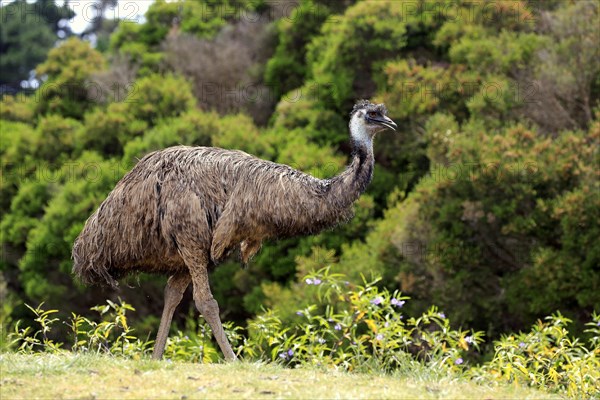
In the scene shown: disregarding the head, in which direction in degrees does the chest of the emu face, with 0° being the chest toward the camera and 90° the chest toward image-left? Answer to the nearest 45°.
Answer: approximately 270°
